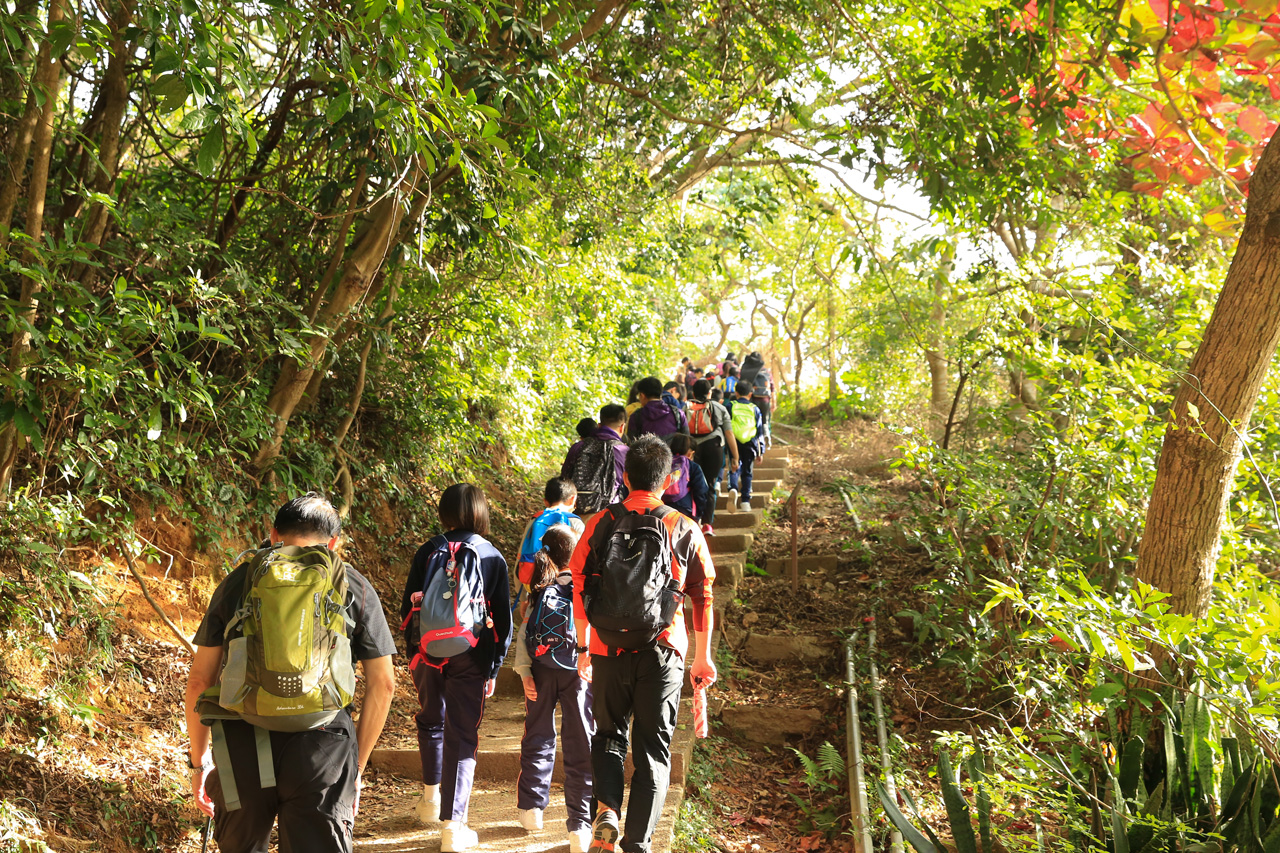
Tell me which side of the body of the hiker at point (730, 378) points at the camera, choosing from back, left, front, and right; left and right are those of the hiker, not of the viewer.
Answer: back

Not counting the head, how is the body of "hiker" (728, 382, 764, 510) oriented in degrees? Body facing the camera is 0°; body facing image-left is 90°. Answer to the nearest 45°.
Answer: approximately 180°

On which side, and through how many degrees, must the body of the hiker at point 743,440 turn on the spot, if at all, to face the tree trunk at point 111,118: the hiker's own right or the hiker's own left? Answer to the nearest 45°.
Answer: approximately 135° to the hiker's own left

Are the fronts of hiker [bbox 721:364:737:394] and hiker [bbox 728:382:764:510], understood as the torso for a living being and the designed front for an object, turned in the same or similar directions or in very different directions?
same or similar directions

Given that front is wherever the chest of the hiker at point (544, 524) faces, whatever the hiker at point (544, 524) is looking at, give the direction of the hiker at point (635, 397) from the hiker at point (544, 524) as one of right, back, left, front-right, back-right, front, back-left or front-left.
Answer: front

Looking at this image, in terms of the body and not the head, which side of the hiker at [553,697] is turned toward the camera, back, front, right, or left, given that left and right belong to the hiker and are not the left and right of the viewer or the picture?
back

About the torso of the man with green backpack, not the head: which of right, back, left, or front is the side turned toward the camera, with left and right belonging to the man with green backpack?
back

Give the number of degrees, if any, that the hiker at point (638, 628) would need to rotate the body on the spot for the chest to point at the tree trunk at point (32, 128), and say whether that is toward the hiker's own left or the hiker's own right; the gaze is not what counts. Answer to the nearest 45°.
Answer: approximately 90° to the hiker's own left

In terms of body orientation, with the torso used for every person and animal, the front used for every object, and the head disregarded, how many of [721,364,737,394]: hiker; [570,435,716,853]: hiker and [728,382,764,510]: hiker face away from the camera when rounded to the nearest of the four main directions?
3

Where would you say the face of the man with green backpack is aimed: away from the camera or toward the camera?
away from the camera

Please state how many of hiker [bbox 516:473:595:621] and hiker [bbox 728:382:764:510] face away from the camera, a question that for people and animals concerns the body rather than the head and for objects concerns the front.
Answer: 2

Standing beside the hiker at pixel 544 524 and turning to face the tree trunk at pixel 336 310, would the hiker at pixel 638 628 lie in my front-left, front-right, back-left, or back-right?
back-left

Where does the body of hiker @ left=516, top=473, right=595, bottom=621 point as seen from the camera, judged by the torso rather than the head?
away from the camera
